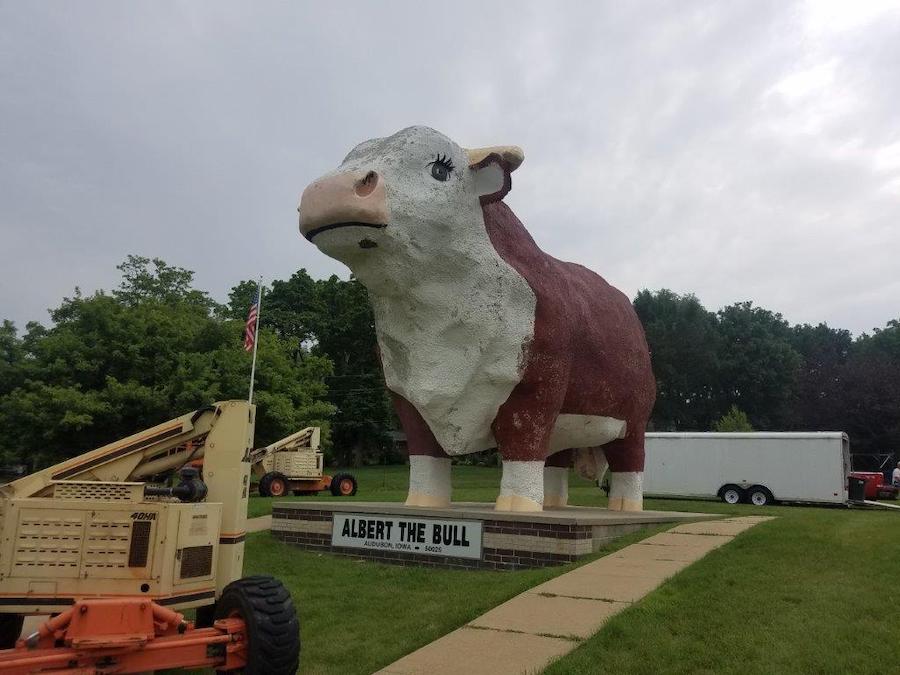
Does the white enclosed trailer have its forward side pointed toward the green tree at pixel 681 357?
no

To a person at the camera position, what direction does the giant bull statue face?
facing the viewer and to the left of the viewer

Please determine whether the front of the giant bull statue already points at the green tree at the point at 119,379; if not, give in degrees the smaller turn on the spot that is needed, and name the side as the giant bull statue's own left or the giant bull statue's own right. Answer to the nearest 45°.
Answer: approximately 90° to the giant bull statue's own right

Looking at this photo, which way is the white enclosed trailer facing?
to the viewer's left

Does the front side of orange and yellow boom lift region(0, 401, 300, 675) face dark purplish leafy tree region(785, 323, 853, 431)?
no

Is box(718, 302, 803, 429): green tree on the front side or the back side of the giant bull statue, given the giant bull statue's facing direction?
on the back side

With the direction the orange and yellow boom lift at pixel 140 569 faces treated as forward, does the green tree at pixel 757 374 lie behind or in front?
behind

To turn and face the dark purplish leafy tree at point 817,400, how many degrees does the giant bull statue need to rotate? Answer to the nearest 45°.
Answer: approximately 180°

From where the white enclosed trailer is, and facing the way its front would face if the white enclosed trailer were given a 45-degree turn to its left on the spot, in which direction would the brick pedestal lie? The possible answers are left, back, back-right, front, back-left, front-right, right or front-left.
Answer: front-left
